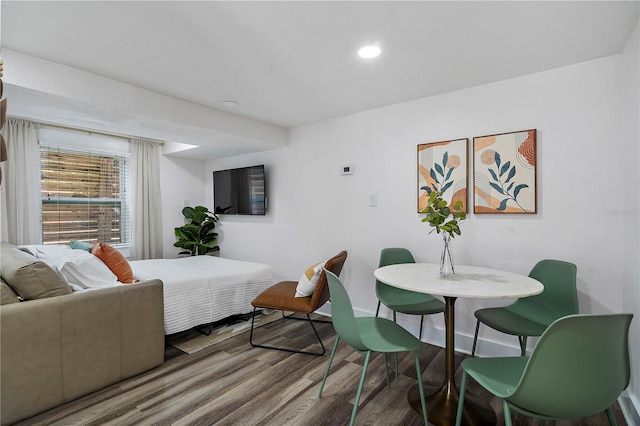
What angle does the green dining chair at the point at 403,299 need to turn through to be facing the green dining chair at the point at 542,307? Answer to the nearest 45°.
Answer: approximately 45° to its left

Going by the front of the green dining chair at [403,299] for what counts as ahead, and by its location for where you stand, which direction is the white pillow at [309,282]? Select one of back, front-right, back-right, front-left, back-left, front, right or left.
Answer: back-right

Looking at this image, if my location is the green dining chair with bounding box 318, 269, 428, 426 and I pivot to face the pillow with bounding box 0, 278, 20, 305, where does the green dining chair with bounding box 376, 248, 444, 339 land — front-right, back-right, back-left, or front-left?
back-right

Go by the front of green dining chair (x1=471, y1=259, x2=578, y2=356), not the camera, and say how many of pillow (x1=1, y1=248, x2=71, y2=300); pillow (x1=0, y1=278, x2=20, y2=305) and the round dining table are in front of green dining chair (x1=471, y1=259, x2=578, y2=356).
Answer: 3

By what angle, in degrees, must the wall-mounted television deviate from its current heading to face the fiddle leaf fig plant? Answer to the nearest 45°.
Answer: approximately 90° to its right

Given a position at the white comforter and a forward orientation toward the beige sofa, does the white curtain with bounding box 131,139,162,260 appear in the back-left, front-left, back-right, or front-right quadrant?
back-right

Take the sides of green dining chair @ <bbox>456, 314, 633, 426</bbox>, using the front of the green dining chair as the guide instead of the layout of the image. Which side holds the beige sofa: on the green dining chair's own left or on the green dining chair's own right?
on the green dining chair's own left
